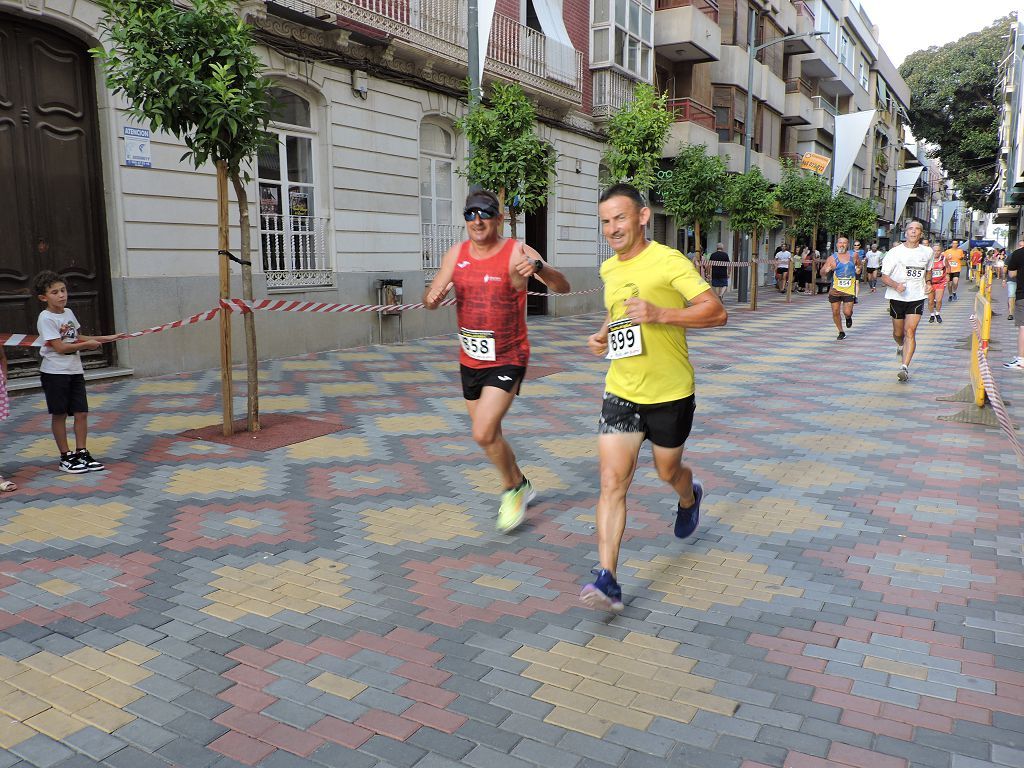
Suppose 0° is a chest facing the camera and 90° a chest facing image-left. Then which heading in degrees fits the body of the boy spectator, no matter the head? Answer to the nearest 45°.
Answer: approximately 315°

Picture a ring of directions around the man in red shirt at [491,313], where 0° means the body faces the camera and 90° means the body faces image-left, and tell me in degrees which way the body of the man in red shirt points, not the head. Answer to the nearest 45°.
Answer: approximately 45°

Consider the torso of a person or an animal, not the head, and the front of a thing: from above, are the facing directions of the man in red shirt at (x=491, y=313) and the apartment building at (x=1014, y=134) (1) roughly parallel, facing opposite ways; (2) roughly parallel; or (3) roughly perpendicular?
roughly perpendicular

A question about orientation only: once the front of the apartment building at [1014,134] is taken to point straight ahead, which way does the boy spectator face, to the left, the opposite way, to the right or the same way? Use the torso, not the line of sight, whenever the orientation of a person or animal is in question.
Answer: the opposite way

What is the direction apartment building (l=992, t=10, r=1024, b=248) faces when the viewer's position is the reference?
facing to the left of the viewer

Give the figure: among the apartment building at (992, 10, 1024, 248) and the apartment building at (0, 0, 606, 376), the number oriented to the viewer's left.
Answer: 1

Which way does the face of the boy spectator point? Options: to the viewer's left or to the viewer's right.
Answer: to the viewer's right

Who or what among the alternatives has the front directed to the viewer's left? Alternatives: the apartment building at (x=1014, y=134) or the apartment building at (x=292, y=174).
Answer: the apartment building at (x=1014, y=134)

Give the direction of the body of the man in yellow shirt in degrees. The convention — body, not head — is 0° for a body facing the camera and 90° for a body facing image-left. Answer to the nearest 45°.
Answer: approximately 45°

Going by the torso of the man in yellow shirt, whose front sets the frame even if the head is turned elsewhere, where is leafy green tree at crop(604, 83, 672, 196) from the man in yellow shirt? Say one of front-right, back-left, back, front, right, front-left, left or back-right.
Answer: back-right
